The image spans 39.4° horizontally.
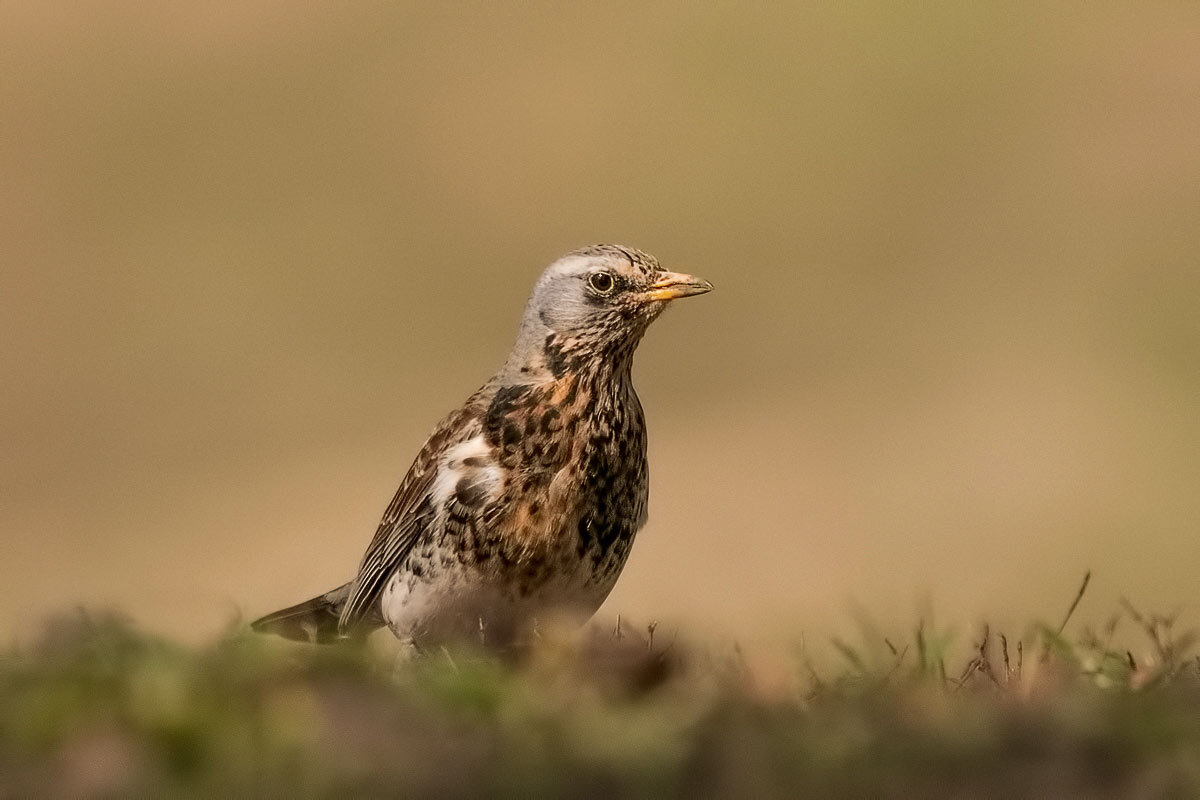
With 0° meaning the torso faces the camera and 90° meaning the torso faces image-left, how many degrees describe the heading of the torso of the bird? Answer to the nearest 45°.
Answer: approximately 315°

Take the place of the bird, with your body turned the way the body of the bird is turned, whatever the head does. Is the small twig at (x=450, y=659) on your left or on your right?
on your right
